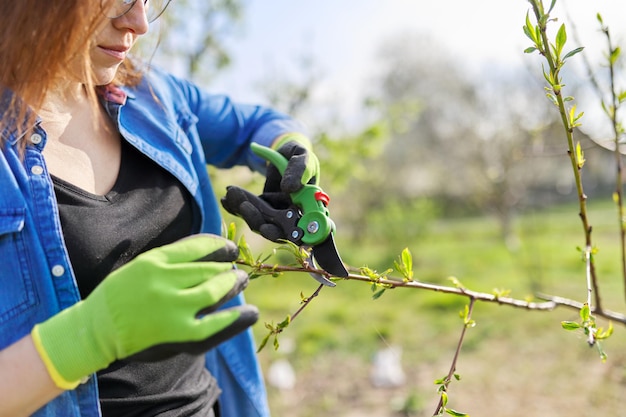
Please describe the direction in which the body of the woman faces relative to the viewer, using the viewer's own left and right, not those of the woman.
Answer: facing the viewer and to the right of the viewer

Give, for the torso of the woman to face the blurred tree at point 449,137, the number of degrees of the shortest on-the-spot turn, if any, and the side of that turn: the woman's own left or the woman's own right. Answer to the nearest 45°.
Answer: approximately 90° to the woman's own left
